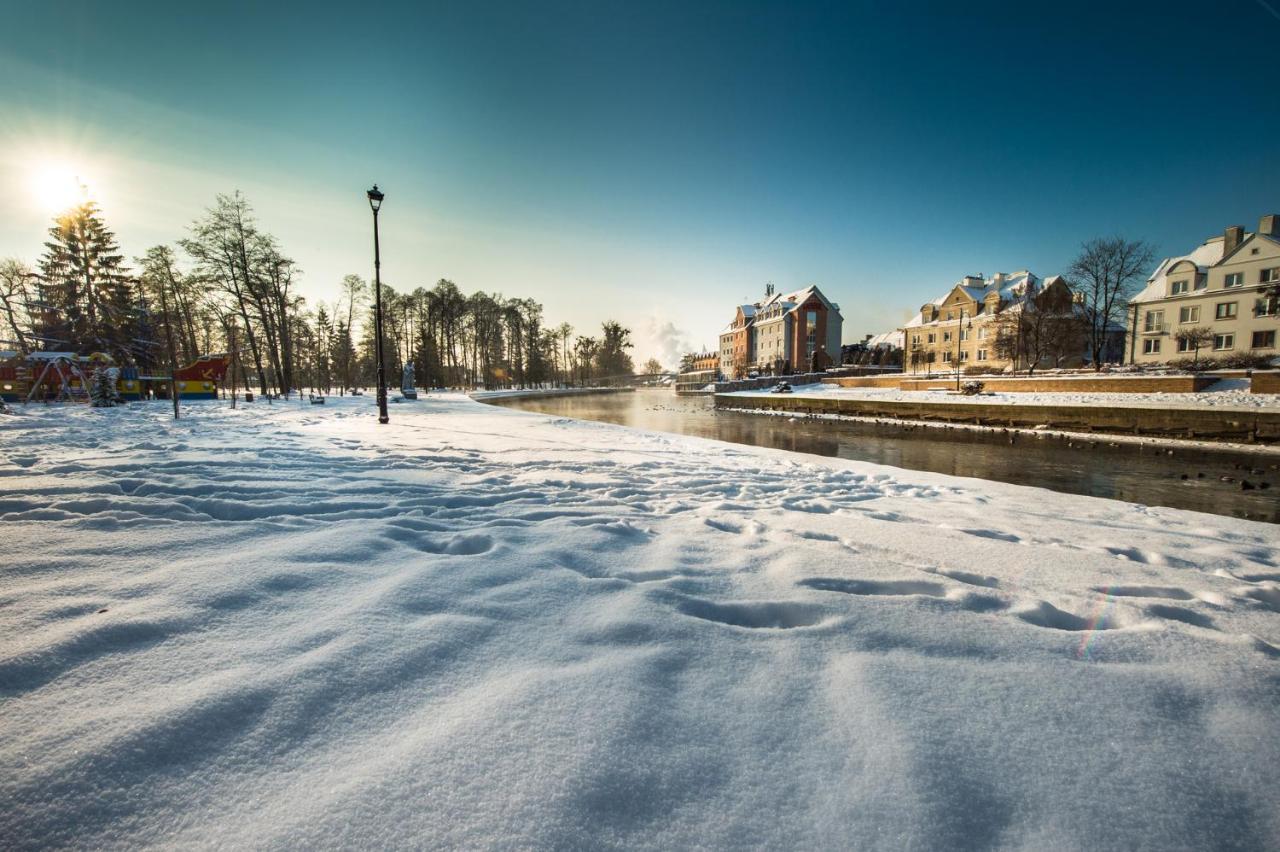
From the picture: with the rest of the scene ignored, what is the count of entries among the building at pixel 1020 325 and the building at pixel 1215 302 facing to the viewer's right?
0

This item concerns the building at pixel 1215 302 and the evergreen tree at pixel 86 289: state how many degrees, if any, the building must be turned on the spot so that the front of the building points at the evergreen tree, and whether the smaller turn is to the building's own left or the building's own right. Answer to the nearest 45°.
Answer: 0° — it already faces it

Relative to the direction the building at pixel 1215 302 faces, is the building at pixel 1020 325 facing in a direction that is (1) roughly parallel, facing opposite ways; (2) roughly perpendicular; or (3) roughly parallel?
roughly parallel

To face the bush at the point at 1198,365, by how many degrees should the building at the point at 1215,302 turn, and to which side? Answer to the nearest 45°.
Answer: approximately 45° to its left

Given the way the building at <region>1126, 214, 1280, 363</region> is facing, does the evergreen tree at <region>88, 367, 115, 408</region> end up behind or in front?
in front

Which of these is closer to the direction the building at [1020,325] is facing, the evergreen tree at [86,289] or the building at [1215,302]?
the evergreen tree

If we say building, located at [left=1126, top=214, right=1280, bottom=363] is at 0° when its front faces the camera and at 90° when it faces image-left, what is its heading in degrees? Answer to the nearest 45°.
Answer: approximately 45°

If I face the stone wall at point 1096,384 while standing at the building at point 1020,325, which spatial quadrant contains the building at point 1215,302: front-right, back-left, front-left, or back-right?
front-left

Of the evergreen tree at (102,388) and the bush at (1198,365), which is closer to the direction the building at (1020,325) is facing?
the evergreen tree

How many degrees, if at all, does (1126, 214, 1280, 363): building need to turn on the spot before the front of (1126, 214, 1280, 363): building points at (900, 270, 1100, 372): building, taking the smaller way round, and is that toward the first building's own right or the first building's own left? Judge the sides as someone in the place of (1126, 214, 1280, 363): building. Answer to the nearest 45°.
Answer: approximately 45° to the first building's own right

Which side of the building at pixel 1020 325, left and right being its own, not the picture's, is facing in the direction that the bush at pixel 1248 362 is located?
left

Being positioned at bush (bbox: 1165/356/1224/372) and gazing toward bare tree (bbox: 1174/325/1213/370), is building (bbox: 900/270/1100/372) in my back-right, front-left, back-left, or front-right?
front-left

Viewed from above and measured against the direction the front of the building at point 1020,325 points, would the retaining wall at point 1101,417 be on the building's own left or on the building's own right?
on the building's own left
